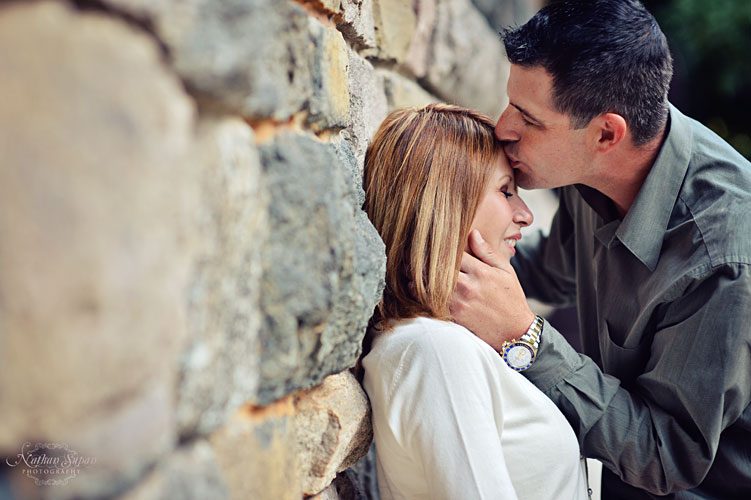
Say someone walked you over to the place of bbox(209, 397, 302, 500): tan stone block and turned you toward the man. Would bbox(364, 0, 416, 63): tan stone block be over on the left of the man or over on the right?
left

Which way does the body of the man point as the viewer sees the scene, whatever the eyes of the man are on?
to the viewer's left

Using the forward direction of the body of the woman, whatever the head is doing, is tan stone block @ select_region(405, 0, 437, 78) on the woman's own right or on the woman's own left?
on the woman's own left

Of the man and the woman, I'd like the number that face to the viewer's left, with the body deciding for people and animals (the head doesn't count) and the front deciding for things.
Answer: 1

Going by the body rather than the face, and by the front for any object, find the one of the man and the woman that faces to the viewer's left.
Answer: the man

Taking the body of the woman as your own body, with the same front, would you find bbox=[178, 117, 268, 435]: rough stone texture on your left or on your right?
on your right

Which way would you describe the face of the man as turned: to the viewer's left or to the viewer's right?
to the viewer's left

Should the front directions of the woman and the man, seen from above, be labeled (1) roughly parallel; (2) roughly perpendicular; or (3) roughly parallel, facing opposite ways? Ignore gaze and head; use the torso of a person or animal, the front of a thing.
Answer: roughly parallel, facing opposite ways

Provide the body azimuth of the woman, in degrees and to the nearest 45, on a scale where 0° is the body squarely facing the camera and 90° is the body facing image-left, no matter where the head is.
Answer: approximately 270°

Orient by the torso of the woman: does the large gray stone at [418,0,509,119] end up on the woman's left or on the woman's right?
on the woman's left
